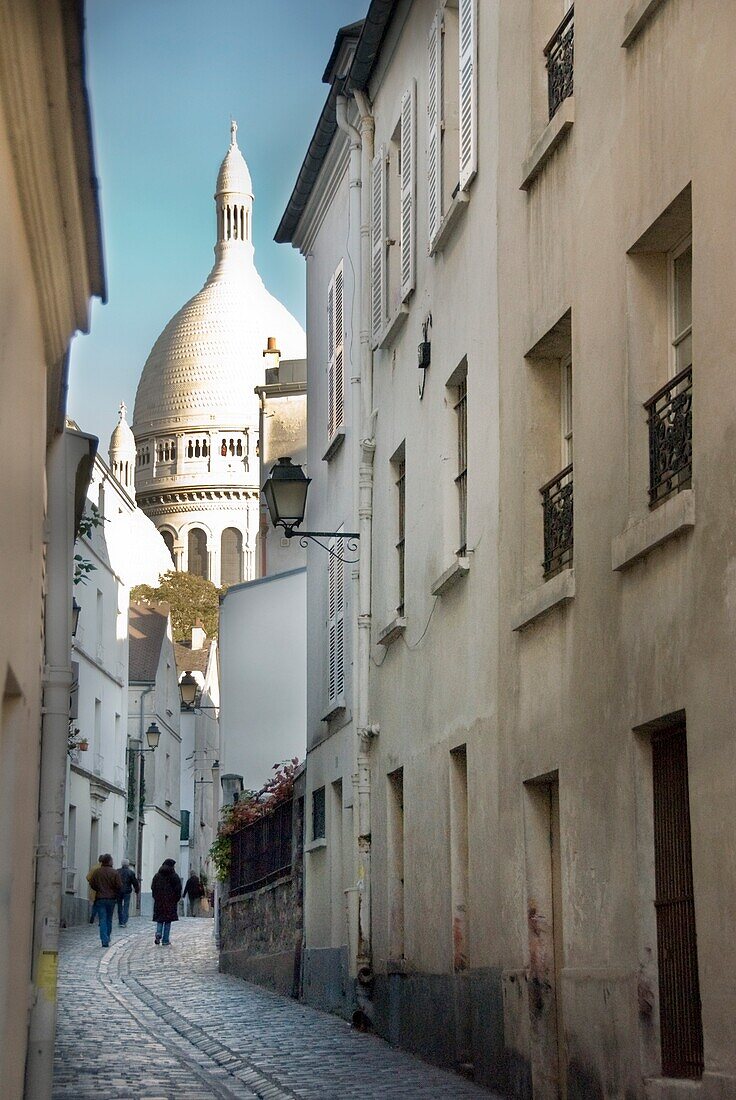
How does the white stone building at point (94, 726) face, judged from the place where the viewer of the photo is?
facing to the right of the viewer

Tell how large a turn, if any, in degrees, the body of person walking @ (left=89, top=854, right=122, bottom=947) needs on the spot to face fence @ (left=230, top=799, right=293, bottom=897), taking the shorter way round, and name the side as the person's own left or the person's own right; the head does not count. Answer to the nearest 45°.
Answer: approximately 180°

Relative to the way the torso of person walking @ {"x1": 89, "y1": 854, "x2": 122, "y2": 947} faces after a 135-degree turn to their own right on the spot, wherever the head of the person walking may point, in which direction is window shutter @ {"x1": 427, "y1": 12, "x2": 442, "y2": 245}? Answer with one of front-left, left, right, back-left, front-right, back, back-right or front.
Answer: front-right

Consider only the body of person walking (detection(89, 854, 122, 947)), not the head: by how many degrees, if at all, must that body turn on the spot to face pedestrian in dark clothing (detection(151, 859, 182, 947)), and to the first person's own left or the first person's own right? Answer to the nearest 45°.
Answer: approximately 90° to the first person's own right

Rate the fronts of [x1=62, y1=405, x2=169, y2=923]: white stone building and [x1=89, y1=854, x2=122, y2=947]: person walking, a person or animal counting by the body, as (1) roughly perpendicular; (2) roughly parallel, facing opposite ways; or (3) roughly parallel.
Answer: roughly perpendicular

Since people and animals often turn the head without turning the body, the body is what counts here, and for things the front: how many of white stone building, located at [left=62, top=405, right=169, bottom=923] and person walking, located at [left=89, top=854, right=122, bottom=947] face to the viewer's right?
1

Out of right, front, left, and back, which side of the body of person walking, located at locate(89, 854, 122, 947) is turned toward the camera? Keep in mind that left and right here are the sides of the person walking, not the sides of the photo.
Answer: back

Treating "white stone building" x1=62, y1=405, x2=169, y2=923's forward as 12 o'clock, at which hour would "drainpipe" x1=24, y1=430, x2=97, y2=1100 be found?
The drainpipe is roughly at 3 o'clock from the white stone building.
